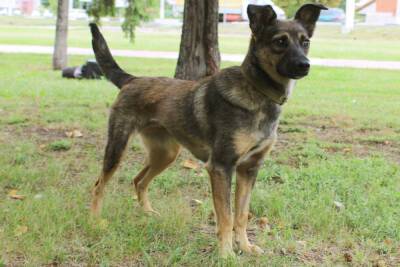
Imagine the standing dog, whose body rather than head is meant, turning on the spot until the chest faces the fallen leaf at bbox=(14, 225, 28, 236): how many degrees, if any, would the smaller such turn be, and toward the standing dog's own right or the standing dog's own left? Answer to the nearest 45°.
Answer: approximately 135° to the standing dog's own right

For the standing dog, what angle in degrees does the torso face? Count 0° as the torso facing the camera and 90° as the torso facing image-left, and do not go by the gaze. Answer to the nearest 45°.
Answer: approximately 315°

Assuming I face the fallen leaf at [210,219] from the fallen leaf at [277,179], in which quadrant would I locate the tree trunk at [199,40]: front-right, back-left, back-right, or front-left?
back-right

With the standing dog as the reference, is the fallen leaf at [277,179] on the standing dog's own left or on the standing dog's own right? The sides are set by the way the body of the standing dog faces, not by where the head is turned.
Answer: on the standing dog's own left

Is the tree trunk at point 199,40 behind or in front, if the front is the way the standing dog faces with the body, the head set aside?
behind

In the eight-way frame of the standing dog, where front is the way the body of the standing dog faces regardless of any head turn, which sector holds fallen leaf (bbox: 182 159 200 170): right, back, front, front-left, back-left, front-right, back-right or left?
back-left
